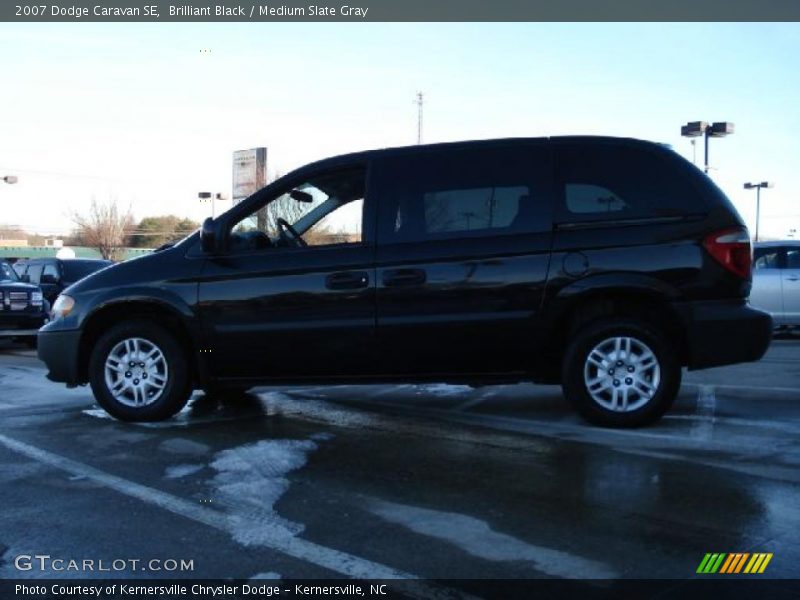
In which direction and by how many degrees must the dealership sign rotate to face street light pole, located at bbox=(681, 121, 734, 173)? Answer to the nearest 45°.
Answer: approximately 135° to its left

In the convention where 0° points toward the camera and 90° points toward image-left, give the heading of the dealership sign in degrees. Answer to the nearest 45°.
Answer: approximately 45°

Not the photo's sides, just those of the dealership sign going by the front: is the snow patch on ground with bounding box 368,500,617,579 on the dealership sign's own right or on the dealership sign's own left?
on the dealership sign's own left

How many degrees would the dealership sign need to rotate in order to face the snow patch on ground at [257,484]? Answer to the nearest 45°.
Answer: approximately 45° to its left

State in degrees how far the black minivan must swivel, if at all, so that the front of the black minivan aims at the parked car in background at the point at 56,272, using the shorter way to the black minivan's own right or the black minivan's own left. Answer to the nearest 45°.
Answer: approximately 45° to the black minivan's own right

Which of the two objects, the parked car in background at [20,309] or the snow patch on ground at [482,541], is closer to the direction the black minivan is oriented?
the parked car in background

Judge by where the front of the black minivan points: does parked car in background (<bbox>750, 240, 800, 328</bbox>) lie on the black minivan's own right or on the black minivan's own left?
on the black minivan's own right

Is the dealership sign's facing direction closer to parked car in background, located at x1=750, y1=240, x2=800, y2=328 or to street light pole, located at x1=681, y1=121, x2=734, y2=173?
the parked car in background

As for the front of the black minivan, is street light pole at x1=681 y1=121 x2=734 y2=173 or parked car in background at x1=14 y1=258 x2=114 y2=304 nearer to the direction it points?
the parked car in background

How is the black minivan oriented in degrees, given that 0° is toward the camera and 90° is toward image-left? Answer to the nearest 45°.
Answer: approximately 90°
